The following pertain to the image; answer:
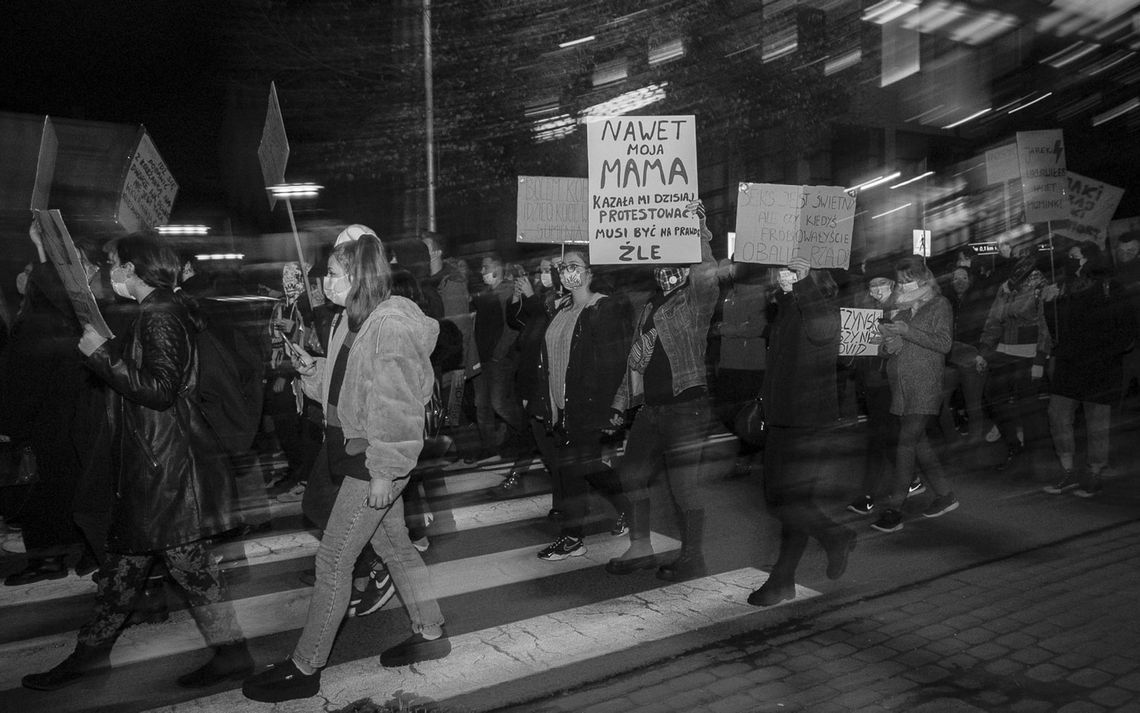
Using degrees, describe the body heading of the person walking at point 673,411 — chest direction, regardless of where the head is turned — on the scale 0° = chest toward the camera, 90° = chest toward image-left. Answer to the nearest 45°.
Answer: approximately 45°

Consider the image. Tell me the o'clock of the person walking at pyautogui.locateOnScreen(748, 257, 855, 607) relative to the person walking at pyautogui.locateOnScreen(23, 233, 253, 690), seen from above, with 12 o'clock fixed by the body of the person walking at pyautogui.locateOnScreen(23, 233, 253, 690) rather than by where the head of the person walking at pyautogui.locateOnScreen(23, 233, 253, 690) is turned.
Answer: the person walking at pyautogui.locateOnScreen(748, 257, 855, 607) is roughly at 6 o'clock from the person walking at pyautogui.locateOnScreen(23, 233, 253, 690).

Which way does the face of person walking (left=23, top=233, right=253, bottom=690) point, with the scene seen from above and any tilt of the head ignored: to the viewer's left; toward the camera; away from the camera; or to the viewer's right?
to the viewer's left

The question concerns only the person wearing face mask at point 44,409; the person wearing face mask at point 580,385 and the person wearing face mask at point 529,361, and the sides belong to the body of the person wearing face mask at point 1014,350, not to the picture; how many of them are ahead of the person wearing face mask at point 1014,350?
3

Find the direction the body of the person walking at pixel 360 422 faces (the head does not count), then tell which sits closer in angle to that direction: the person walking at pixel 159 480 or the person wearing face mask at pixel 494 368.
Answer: the person walking

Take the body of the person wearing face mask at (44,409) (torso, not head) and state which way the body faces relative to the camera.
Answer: to the viewer's left

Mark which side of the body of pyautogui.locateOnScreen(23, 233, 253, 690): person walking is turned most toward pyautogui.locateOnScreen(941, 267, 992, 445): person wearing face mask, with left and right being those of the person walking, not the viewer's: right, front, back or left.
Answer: back

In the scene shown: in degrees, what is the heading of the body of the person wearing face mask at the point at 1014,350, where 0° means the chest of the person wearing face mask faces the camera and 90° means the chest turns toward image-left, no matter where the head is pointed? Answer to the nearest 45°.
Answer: approximately 45°

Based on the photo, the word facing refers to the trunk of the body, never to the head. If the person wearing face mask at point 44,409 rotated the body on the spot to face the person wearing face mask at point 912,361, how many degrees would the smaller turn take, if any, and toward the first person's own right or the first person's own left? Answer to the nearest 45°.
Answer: approximately 180°
